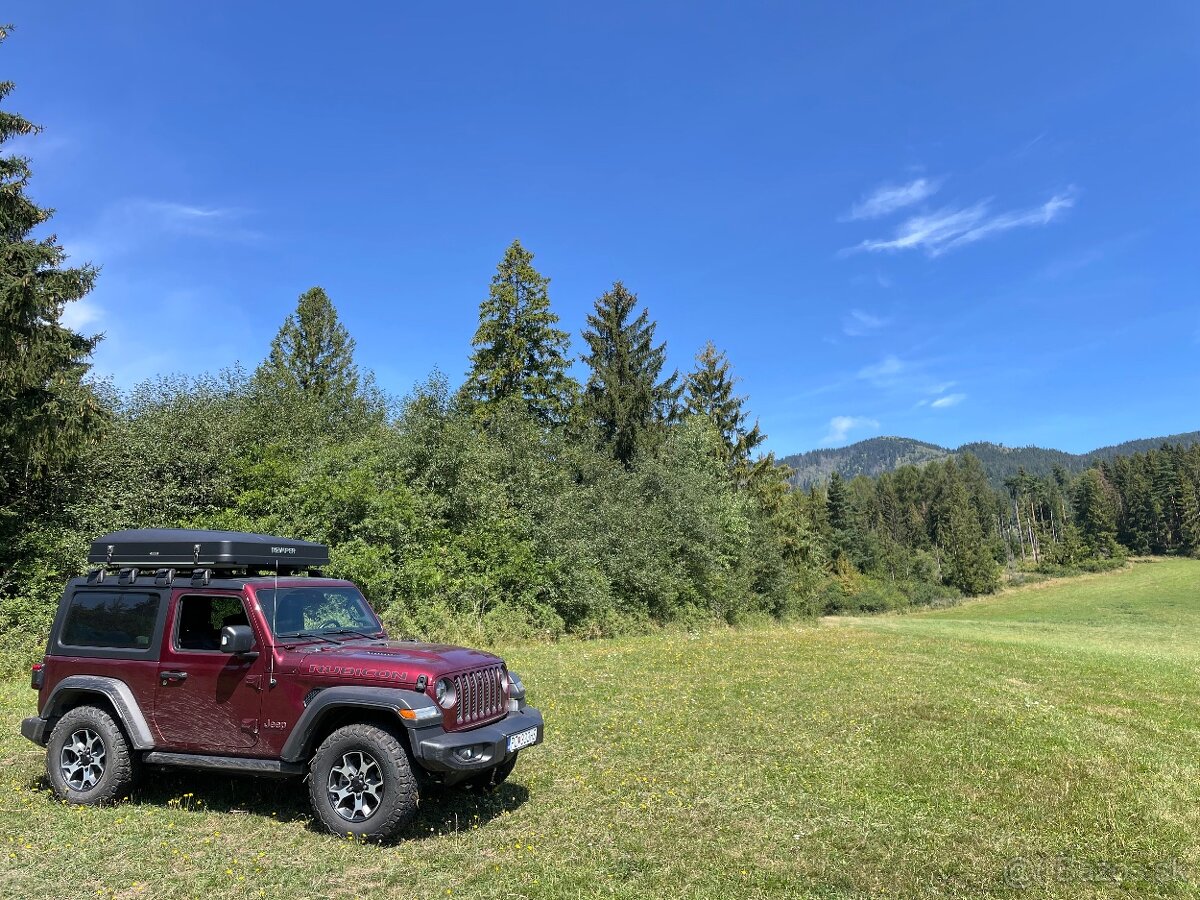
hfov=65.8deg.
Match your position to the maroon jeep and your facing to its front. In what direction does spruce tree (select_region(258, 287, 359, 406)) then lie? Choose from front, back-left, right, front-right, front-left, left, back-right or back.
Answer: back-left

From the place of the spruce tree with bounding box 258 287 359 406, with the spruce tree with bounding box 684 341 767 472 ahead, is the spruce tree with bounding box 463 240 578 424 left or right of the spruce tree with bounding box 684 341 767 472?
right

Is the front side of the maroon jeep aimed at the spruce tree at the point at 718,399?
no

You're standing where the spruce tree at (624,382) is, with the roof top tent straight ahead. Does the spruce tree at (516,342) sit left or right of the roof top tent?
right

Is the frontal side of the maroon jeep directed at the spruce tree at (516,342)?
no

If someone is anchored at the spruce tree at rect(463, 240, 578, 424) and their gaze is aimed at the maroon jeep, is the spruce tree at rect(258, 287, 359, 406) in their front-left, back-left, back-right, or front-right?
back-right

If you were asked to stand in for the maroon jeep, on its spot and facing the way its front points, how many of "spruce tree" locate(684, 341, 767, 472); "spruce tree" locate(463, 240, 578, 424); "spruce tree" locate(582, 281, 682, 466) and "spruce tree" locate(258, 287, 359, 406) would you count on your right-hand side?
0

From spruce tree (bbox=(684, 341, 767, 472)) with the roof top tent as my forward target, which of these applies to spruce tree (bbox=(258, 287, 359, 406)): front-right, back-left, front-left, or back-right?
front-right

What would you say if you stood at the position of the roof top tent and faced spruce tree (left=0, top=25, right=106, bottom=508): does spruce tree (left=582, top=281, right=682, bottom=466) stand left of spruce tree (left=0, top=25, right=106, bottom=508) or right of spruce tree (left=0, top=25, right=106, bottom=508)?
right

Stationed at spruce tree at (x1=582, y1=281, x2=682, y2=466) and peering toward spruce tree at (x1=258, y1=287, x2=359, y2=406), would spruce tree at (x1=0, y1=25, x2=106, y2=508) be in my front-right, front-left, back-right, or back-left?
front-left

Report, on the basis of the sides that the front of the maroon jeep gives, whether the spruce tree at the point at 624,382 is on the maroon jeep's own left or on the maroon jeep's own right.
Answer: on the maroon jeep's own left

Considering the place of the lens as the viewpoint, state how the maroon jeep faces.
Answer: facing the viewer and to the right of the viewer

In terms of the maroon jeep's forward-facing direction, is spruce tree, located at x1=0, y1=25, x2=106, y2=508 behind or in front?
behind

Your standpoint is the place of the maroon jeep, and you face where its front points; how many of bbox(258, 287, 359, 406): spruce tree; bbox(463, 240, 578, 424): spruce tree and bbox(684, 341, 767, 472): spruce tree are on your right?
0
